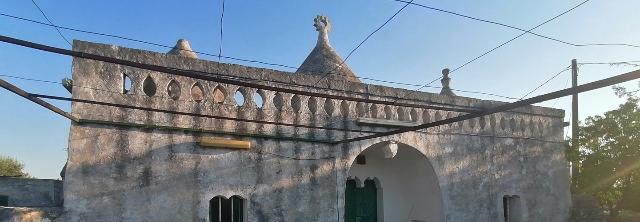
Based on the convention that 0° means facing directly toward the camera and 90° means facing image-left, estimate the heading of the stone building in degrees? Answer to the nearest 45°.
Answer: approximately 315°

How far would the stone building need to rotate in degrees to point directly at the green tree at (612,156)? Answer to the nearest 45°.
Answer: approximately 90° to its left
